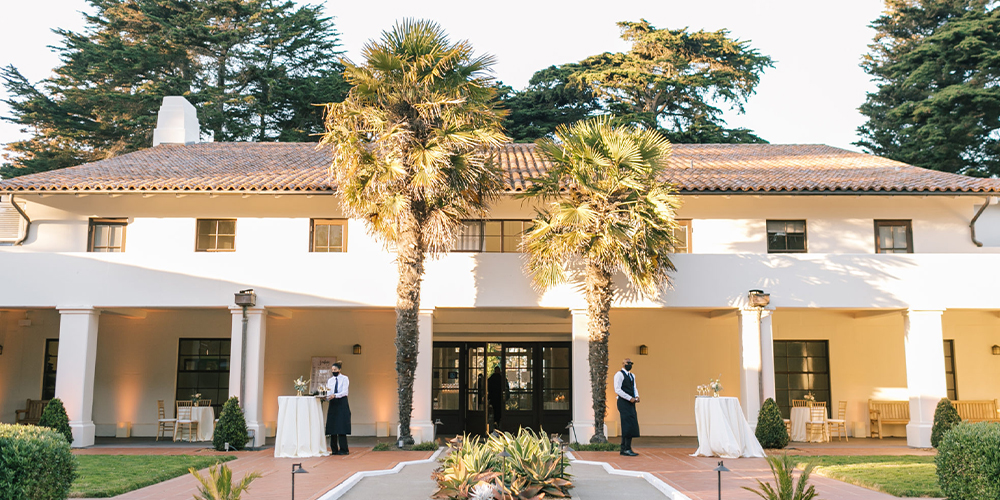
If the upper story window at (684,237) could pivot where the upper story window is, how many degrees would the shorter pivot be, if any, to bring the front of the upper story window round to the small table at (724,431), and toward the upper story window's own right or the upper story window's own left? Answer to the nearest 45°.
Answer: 0° — it already faces it

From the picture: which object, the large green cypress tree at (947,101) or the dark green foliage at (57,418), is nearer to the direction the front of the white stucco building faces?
the dark green foliage

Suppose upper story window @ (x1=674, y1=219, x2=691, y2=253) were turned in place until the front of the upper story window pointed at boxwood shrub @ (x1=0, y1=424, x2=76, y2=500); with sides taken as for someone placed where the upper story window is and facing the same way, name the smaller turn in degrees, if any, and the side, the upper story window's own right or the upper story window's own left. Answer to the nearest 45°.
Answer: approximately 45° to the upper story window's own right

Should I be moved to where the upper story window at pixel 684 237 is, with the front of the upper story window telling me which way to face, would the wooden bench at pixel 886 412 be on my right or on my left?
on my left

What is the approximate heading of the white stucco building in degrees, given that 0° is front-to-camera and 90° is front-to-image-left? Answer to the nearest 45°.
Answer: approximately 0°

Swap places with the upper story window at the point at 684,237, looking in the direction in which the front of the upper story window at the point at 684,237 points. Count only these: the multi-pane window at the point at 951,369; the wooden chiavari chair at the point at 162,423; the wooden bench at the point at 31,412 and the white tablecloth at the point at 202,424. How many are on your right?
3

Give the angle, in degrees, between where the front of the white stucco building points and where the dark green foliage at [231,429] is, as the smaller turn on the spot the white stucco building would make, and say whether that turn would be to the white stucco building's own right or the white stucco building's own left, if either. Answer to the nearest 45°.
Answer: approximately 45° to the white stucco building's own right

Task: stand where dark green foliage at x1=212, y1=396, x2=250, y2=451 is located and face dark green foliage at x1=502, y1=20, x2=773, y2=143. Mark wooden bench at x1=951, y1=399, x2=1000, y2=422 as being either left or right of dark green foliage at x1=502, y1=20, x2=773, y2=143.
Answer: right

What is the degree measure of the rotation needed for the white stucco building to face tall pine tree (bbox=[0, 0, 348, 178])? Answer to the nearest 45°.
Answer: approximately 135° to its right

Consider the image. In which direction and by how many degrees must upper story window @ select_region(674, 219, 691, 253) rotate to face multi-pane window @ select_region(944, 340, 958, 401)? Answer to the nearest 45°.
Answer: approximately 135° to its left

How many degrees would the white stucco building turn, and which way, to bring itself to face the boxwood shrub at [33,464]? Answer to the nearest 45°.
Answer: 0° — it already faces it
